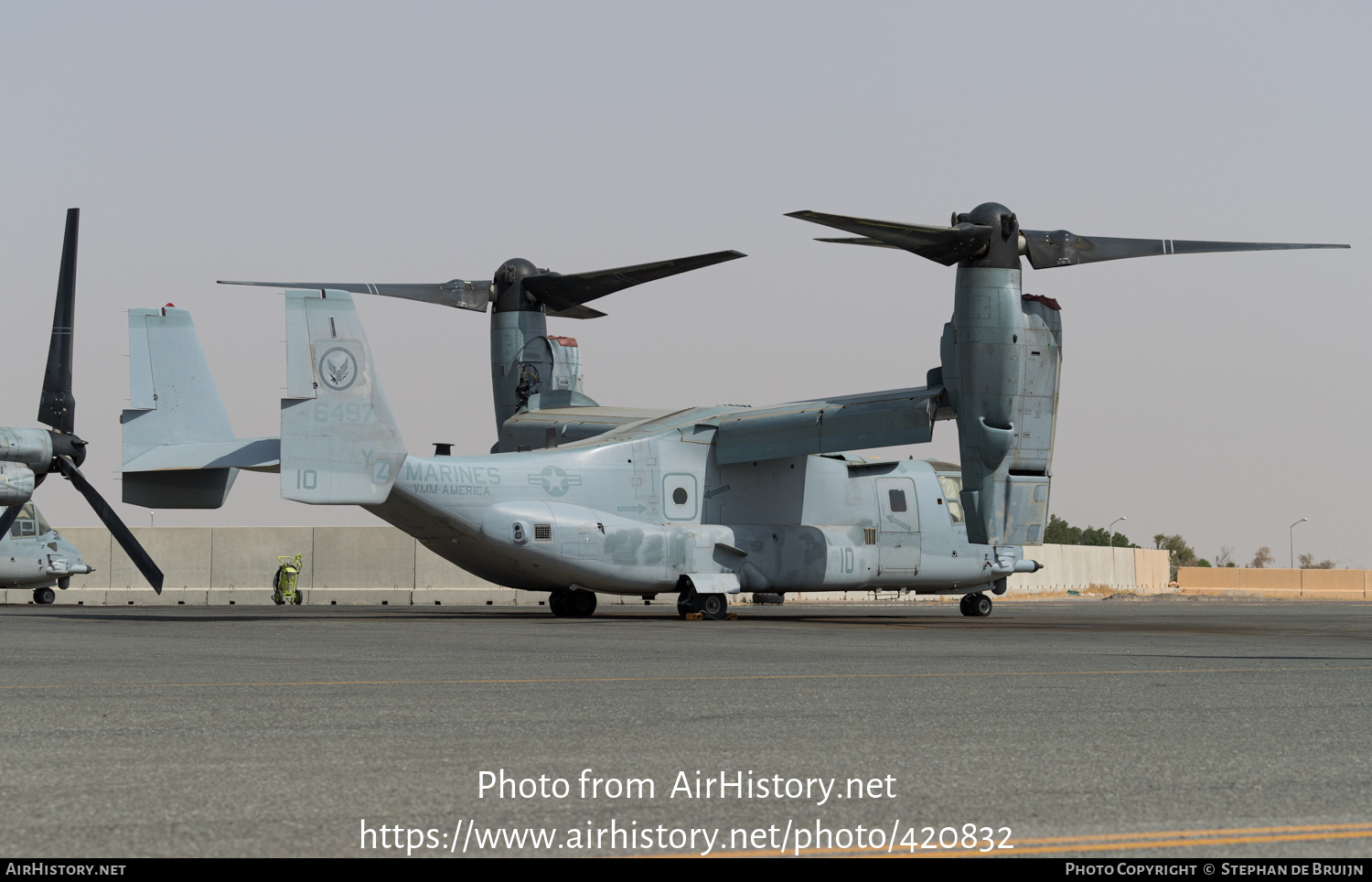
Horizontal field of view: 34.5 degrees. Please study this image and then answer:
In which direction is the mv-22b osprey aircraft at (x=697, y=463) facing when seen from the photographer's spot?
facing away from the viewer and to the right of the viewer

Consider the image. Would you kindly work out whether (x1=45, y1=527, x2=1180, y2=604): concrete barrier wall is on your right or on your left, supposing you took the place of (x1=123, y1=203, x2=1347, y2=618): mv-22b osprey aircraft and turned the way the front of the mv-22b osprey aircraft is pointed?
on your left

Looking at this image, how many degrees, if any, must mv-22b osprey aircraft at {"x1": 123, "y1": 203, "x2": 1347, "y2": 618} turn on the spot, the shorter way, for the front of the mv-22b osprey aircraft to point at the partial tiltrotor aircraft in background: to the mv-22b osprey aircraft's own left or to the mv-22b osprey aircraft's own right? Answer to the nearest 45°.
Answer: approximately 135° to the mv-22b osprey aircraft's own left

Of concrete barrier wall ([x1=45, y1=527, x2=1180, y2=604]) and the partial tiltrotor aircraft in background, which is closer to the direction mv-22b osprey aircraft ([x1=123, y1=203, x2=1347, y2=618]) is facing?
the concrete barrier wall
